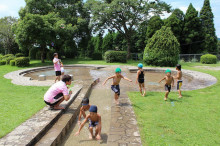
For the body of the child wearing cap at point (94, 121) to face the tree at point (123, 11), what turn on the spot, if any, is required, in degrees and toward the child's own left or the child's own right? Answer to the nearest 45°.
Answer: approximately 135° to the child's own right

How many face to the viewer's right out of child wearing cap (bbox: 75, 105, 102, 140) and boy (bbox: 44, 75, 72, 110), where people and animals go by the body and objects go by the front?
1

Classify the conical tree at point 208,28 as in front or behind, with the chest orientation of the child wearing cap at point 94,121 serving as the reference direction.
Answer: behind

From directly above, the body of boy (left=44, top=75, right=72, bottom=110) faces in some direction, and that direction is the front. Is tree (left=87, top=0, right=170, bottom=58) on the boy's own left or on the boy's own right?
on the boy's own left

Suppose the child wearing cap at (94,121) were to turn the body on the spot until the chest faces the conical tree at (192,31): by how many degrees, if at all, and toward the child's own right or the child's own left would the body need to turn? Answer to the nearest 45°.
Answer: approximately 180°

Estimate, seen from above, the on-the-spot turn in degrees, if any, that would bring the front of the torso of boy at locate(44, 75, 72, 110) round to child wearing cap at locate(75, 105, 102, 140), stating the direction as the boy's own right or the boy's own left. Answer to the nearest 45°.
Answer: approximately 45° to the boy's own right

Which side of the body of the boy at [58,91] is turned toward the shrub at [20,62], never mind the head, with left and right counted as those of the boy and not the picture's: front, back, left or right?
left

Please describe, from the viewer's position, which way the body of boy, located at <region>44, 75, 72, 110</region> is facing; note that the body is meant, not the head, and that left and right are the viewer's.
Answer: facing to the right of the viewer

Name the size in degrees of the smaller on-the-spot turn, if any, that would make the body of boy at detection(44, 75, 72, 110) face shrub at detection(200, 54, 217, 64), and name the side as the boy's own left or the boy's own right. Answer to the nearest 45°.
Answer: approximately 45° to the boy's own left

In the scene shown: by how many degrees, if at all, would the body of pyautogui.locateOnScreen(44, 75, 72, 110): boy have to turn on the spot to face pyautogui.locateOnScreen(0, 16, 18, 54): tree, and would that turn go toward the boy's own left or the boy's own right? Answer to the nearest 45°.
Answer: approximately 90° to the boy's own left
